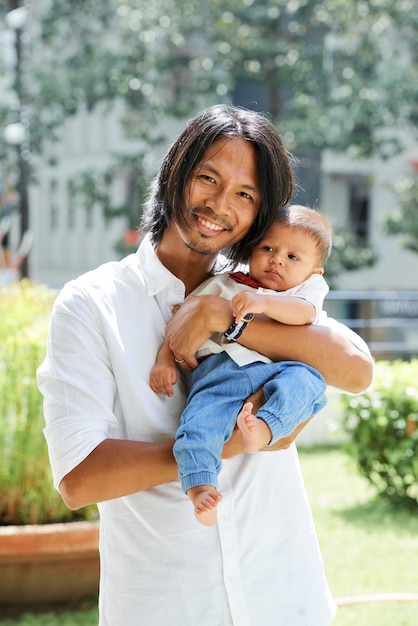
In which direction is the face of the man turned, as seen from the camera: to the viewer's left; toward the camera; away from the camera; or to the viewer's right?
toward the camera

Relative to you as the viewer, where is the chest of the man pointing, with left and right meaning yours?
facing the viewer

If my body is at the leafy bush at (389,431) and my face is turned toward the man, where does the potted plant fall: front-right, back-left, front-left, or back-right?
front-right

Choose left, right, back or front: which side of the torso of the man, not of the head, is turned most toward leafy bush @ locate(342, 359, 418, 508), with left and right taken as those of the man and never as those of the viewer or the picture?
back
